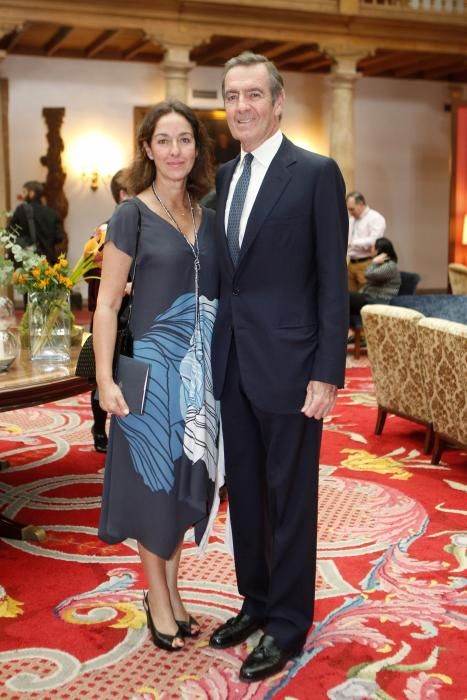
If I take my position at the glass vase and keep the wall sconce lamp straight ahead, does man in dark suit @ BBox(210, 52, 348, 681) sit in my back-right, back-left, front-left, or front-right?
back-right

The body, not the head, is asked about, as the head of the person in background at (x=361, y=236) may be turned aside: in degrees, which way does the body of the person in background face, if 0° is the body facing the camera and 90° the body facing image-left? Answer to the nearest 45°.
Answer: approximately 45°

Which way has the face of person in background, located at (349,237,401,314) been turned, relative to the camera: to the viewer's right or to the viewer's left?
to the viewer's left

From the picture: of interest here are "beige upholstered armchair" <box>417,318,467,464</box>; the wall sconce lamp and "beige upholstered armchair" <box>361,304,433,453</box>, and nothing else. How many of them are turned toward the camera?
1

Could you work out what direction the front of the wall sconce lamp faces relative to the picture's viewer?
facing the viewer

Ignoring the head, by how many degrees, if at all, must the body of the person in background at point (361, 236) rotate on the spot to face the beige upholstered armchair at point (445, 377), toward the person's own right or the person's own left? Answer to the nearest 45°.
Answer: approximately 45° to the person's own left

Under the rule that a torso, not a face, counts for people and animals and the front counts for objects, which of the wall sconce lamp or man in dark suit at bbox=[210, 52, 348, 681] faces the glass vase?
the wall sconce lamp

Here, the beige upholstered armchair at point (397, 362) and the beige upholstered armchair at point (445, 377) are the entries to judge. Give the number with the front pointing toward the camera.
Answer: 0

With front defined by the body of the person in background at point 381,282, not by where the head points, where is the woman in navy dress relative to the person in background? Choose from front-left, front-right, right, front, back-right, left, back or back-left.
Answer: left

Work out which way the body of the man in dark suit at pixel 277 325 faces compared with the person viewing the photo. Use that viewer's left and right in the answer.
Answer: facing the viewer and to the left of the viewer

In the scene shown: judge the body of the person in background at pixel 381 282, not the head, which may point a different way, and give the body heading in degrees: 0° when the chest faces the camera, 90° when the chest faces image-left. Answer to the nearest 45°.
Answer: approximately 90°

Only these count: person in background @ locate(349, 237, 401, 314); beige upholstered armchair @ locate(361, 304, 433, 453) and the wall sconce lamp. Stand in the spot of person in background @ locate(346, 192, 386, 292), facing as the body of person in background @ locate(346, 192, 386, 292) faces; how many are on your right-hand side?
1

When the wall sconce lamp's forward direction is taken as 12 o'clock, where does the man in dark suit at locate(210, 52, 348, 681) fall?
The man in dark suit is roughly at 12 o'clock from the wall sconce lamp.

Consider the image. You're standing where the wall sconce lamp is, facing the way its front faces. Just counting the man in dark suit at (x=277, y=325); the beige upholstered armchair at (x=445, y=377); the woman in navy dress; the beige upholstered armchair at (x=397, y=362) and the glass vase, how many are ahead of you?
5
